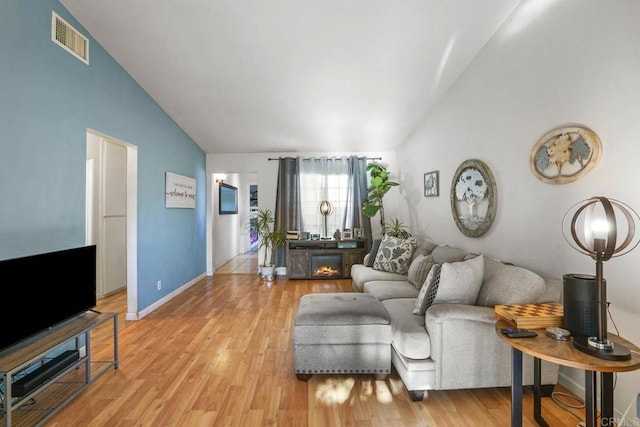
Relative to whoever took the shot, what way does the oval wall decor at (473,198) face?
facing the viewer and to the left of the viewer

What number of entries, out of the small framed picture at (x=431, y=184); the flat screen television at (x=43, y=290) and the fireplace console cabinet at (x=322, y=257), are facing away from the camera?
0

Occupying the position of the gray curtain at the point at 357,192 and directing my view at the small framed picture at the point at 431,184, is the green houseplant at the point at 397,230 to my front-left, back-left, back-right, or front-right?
front-left

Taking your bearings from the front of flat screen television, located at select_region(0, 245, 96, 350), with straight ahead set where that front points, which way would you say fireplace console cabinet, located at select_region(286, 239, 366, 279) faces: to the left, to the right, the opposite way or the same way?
to the right

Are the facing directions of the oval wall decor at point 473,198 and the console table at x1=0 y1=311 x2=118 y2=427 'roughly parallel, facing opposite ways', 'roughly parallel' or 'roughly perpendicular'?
roughly parallel, facing opposite ways

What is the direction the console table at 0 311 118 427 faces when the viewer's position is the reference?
facing the viewer and to the right of the viewer

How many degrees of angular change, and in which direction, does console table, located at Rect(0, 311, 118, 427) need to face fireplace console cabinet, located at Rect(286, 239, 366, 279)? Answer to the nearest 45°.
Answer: approximately 45° to its left

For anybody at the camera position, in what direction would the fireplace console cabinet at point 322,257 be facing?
facing the viewer

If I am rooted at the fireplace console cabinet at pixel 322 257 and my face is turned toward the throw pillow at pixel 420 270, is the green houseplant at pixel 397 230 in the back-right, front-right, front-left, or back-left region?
front-left

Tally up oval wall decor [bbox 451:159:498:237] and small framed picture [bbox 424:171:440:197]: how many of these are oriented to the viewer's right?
0

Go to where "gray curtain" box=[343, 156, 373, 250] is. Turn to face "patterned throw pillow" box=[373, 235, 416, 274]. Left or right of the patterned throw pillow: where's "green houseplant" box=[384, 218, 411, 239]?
left

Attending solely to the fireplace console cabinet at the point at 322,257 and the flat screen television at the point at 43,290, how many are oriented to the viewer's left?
0

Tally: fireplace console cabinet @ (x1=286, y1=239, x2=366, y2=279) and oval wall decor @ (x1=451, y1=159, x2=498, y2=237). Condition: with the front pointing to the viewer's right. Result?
0

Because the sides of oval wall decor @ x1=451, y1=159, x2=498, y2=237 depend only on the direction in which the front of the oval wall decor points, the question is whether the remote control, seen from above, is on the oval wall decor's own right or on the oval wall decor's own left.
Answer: on the oval wall decor's own left

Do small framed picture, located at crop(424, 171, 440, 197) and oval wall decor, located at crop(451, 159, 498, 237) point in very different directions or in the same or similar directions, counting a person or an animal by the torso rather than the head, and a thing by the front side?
same or similar directions

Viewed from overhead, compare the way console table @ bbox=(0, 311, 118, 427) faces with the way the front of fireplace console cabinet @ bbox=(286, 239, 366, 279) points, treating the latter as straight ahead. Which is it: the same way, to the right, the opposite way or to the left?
to the left
